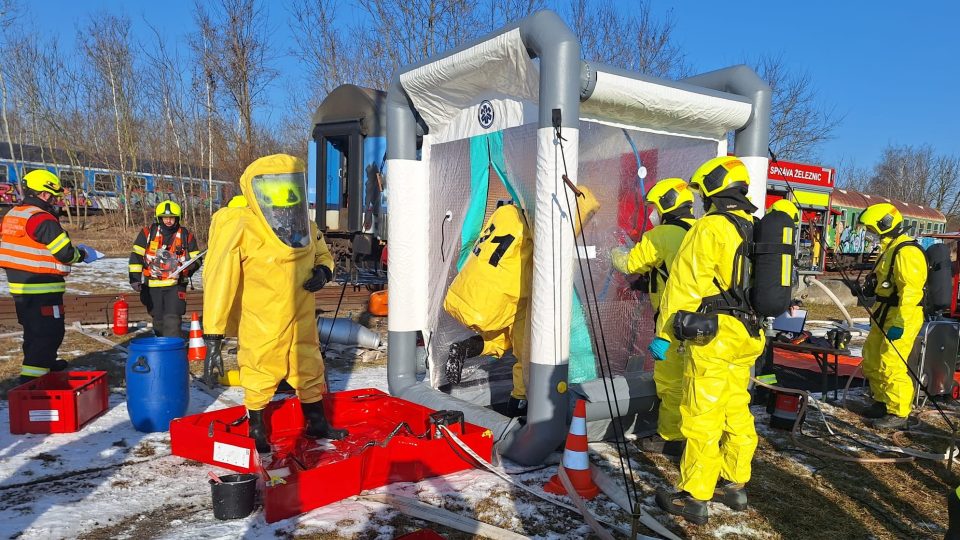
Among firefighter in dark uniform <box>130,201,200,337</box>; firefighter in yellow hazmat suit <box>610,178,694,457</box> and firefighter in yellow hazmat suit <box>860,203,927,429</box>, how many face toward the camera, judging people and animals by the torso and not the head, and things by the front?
1

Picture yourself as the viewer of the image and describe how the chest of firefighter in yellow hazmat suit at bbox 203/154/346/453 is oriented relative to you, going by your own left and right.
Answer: facing the viewer and to the right of the viewer

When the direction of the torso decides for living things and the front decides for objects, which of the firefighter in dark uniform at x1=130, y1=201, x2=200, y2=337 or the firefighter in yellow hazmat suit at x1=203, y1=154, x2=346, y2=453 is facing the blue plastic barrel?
the firefighter in dark uniform

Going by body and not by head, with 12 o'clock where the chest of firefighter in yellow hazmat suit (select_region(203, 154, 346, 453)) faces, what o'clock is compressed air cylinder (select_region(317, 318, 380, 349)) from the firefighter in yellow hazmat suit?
The compressed air cylinder is roughly at 8 o'clock from the firefighter in yellow hazmat suit.

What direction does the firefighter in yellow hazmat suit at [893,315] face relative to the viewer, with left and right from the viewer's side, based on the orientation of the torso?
facing to the left of the viewer

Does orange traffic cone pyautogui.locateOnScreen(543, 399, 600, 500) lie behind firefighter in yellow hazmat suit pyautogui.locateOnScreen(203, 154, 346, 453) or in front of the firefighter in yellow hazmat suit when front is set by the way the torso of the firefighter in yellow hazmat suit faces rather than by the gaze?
in front

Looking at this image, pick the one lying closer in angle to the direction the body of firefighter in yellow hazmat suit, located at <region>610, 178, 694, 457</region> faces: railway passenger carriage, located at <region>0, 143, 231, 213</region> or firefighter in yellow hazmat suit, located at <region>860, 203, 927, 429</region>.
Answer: the railway passenger carriage

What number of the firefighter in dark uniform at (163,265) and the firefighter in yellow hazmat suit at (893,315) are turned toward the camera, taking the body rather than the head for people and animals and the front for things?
1

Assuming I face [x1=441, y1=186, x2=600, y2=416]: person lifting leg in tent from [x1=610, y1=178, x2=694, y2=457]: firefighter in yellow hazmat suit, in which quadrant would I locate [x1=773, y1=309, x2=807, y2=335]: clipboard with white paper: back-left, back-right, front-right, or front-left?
back-right

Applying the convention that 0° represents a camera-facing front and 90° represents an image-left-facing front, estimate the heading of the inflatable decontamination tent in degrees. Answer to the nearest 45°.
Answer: approximately 45°

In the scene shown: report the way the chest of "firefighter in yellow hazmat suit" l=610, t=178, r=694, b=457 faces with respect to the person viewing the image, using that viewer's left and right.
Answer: facing to the left of the viewer

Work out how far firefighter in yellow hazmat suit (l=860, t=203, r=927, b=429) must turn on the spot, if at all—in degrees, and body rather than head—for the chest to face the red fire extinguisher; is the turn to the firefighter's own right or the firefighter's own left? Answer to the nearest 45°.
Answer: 0° — they already face it
